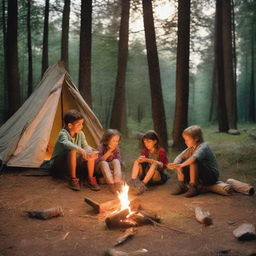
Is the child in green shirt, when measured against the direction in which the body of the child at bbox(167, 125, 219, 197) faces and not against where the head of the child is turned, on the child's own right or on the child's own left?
on the child's own right

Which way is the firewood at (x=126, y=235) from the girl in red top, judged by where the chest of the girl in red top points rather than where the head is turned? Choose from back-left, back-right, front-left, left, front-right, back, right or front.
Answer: front-left

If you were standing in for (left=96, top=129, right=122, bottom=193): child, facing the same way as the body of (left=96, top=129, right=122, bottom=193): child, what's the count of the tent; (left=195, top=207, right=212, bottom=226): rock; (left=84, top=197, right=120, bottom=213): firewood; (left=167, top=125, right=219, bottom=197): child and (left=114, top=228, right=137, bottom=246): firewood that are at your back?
1

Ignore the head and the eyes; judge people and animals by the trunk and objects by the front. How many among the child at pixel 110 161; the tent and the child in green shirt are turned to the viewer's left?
0

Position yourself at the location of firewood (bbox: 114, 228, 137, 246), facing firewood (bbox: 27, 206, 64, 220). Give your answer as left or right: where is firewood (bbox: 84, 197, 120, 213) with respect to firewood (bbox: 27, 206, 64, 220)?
right

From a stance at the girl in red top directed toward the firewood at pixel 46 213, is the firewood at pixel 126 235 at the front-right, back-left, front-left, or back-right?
front-left

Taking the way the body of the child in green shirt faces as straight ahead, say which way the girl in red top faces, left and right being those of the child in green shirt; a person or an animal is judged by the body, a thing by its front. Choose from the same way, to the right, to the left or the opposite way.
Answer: to the right

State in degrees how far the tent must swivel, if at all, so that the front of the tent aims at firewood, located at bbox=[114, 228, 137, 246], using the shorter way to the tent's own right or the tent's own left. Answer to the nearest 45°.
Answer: approximately 45° to the tent's own right

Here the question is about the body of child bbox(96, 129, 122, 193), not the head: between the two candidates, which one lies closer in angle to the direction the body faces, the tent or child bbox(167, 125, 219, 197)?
the child

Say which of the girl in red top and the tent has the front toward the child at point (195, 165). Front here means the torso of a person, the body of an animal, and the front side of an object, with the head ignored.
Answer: the tent

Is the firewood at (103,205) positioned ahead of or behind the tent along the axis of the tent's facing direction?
ahead

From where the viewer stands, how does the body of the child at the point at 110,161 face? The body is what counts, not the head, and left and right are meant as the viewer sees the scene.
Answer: facing the viewer and to the right of the viewer

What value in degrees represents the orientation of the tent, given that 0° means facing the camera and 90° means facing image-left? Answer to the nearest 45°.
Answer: approximately 315°
